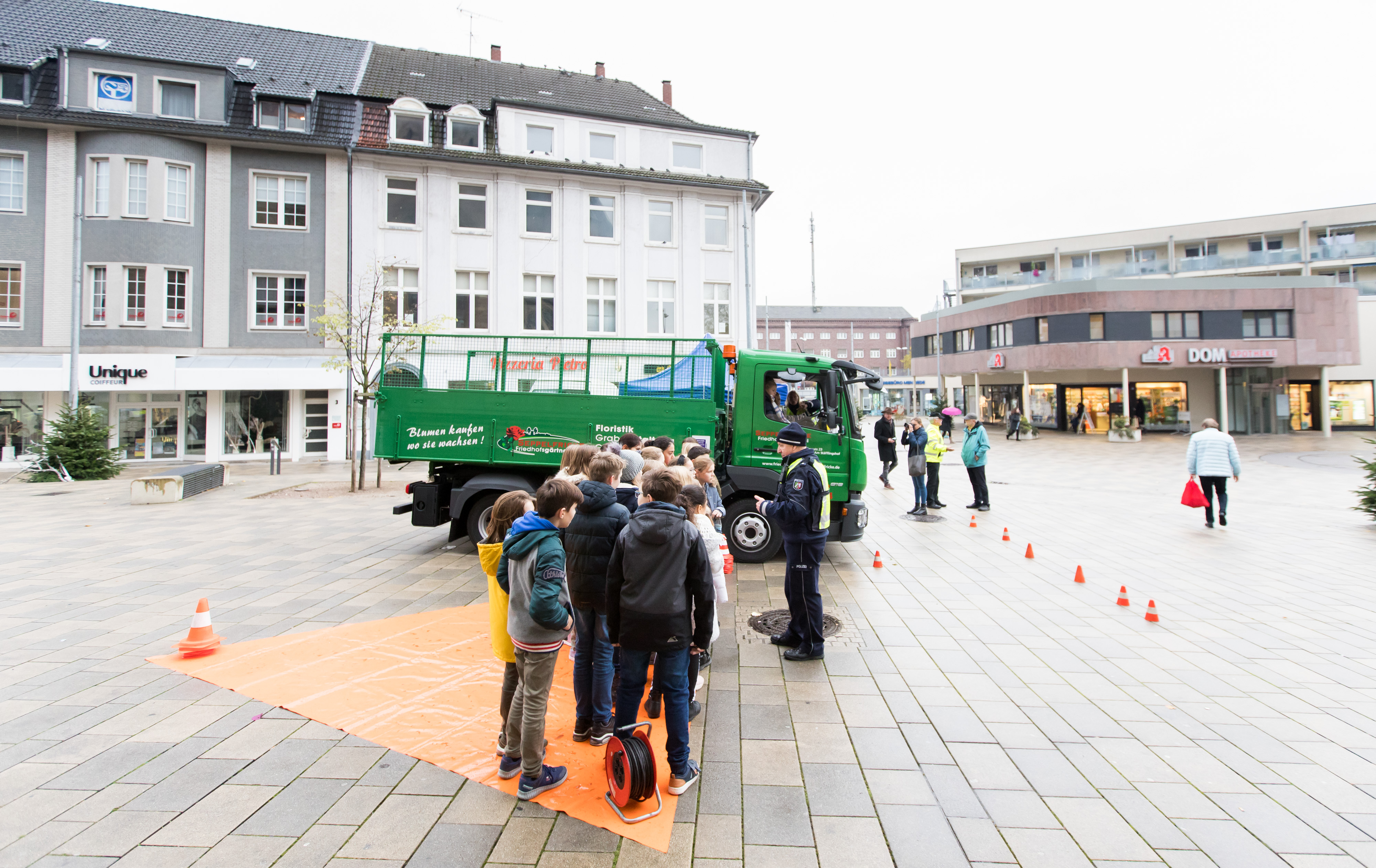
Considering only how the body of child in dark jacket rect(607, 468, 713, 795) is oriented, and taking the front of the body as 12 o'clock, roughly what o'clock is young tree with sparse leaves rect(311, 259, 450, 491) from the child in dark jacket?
The young tree with sparse leaves is roughly at 11 o'clock from the child in dark jacket.

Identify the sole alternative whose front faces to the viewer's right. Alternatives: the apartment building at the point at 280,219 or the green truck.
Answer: the green truck

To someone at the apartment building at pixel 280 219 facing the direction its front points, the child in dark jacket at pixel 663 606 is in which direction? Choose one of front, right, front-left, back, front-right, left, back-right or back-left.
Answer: front

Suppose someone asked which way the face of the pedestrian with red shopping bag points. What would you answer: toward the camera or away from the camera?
away from the camera

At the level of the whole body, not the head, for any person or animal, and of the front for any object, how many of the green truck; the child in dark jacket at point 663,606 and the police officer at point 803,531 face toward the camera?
0

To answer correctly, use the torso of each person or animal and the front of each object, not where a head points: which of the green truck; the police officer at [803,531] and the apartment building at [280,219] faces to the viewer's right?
the green truck

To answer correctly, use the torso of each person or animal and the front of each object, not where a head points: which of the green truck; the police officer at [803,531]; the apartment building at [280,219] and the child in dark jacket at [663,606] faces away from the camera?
the child in dark jacket

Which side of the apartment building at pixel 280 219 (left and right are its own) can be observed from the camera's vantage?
front

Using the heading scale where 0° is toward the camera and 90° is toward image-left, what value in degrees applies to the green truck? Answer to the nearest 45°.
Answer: approximately 270°

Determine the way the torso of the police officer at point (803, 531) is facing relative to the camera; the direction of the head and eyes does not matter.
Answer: to the viewer's left

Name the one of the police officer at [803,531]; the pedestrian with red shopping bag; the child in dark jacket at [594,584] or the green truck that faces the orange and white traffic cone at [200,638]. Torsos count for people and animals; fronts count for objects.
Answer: the police officer

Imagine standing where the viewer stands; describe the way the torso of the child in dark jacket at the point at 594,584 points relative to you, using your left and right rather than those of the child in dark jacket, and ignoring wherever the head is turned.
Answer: facing away from the viewer and to the right of the viewer

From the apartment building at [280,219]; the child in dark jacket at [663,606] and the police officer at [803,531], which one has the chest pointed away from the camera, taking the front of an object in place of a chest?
the child in dark jacket

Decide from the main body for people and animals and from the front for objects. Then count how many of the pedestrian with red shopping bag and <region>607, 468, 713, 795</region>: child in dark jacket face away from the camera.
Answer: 2

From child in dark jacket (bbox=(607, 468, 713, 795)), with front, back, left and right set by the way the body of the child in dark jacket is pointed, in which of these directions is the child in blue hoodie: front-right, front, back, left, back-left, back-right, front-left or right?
left

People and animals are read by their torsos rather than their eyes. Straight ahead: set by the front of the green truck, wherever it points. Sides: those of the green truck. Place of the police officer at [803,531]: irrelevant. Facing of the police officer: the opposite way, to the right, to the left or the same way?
the opposite way

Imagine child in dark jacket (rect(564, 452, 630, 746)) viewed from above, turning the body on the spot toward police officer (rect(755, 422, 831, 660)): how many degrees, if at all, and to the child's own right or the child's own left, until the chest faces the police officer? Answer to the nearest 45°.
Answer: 0° — they already face them

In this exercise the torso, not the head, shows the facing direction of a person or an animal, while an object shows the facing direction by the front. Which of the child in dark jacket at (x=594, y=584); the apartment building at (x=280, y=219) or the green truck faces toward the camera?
the apartment building

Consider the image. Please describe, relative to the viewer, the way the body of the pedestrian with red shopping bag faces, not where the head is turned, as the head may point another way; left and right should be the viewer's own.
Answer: facing away from the viewer

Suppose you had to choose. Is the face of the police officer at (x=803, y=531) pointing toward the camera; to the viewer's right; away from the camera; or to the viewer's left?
to the viewer's left

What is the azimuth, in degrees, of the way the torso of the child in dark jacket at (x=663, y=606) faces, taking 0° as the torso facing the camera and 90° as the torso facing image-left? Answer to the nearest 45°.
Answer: approximately 180°

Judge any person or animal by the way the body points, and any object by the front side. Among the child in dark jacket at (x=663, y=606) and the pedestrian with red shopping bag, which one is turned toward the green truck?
the child in dark jacket
